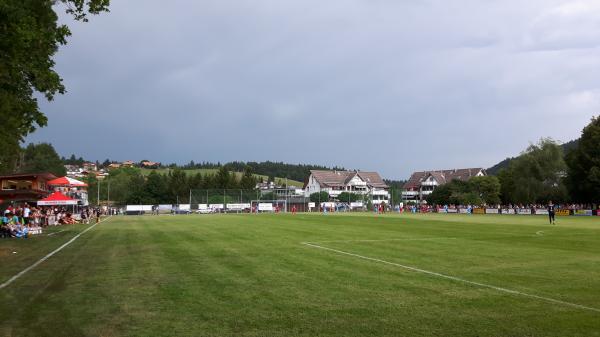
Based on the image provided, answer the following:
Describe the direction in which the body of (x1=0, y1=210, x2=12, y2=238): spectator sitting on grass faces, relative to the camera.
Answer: to the viewer's right
